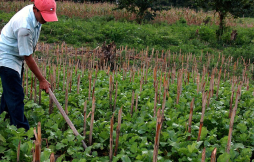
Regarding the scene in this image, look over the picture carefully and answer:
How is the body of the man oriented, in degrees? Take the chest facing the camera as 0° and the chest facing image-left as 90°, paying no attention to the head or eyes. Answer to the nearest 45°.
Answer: approximately 270°

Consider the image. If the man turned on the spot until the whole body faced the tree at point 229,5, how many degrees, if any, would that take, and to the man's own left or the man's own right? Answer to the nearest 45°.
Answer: approximately 45° to the man's own left

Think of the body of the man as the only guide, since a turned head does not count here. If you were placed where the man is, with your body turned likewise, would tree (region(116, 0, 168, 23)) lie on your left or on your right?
on your left
